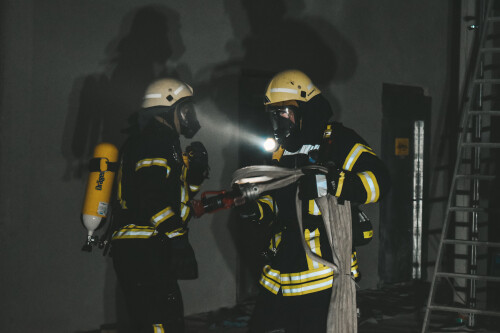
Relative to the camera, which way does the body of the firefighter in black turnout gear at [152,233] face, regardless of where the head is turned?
to the viewer's right

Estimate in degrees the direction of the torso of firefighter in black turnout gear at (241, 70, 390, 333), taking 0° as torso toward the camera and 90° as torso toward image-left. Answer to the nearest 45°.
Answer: approximately 45°

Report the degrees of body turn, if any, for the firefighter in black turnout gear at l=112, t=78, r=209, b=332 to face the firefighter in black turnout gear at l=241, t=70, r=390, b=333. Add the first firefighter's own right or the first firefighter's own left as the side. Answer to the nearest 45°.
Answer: approximately 45° to the first firefighter's own right

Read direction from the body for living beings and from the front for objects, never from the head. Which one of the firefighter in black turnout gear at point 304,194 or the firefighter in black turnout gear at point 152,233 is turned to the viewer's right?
the firefighter in black turnout gear at point 152,233

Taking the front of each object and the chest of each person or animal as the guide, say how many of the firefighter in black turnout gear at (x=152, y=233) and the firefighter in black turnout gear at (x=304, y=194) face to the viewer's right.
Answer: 1

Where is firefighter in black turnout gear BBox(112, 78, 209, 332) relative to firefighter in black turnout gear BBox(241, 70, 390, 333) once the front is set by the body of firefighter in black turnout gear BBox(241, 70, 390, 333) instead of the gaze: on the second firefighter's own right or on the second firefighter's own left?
on the second firefighter's own right

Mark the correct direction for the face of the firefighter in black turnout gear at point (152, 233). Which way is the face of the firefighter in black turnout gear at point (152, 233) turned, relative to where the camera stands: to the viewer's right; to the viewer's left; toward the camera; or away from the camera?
to the viewer's right
